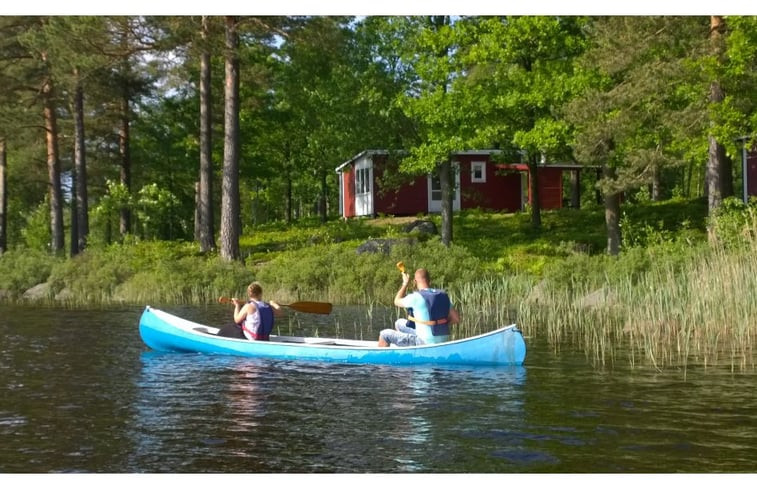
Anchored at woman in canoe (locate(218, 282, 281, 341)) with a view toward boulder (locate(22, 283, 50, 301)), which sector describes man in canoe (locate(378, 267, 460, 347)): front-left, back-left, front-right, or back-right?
back-right

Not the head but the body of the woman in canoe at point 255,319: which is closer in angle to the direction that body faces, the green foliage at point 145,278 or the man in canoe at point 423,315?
the green foliage

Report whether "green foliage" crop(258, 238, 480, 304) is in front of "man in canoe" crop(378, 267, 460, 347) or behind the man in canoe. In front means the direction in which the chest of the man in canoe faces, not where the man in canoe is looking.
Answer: in front

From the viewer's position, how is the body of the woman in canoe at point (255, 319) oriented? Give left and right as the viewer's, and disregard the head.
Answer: facing away from the viewer and to the left of the viewer

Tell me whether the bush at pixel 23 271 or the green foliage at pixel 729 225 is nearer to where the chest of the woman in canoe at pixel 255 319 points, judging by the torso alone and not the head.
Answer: the bush

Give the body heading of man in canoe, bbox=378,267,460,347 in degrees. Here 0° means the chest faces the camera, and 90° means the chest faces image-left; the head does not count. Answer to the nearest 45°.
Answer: approximately 135°

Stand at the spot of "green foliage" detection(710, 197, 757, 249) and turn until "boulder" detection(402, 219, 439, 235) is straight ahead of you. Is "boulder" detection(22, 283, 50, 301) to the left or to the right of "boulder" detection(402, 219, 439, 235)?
left

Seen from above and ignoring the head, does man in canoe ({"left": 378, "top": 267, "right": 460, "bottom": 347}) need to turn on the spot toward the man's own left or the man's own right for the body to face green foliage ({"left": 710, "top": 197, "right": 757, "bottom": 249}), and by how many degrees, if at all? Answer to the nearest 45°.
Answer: approximately 90° to the man's own right

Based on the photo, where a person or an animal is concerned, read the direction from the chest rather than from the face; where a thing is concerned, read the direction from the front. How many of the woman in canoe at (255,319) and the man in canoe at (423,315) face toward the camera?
0

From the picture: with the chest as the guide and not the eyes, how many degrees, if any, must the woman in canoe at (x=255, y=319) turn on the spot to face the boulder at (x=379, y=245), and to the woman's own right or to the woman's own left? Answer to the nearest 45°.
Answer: approximately 45° to the woman's own right

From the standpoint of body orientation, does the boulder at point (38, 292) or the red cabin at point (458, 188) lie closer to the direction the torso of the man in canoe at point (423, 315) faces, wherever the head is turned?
the boulder

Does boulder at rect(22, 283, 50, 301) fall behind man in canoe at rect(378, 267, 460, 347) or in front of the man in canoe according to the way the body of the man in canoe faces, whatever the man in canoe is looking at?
in front

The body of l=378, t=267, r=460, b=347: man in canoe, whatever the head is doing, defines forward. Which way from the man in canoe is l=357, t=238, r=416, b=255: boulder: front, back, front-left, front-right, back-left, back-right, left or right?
front-right

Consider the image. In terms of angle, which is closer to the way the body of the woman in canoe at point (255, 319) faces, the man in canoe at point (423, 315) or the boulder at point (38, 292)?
the boulder
